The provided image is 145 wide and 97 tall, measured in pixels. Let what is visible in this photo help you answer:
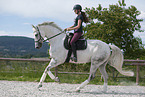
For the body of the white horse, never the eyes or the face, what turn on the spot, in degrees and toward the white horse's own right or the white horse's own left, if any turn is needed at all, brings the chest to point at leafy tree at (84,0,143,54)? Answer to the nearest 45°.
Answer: approximately 90° to the white horse's own right

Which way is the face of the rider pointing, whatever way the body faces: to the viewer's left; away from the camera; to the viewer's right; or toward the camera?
to the viewer's left

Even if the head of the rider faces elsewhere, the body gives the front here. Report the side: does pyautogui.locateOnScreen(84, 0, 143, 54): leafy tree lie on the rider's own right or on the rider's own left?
on the rider's own right

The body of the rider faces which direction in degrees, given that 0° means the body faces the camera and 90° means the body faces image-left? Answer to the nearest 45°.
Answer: approximately 90°

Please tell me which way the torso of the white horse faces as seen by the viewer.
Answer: to the viewer's left
